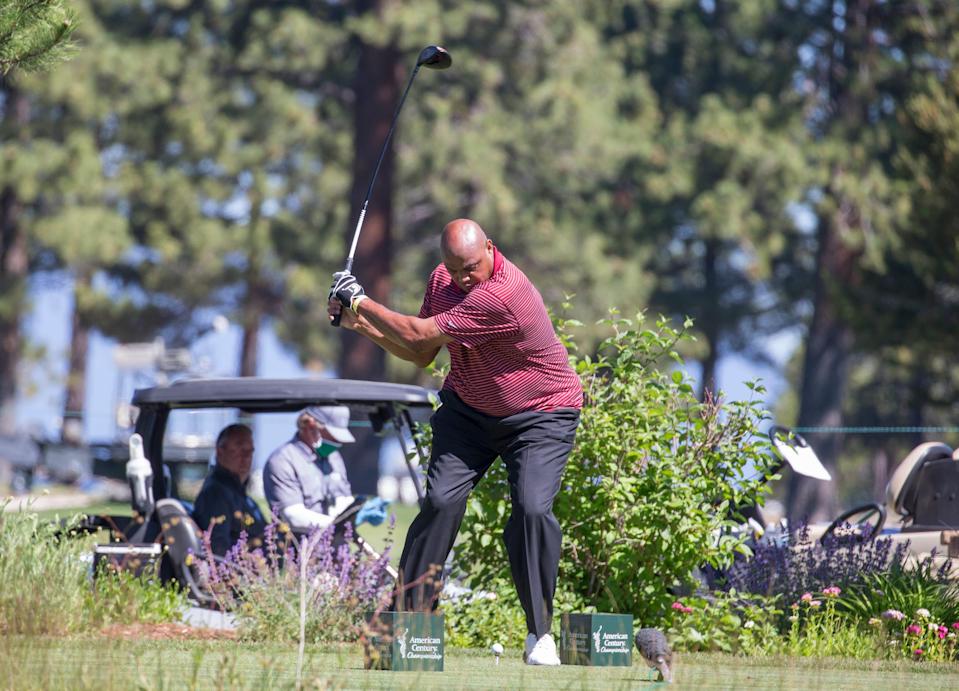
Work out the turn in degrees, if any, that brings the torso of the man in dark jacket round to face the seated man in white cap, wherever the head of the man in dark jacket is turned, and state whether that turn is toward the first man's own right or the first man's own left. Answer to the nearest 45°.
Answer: approximately 90° to the first man's own left

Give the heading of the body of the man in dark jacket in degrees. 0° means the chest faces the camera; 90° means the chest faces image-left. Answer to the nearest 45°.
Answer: approximately 315°

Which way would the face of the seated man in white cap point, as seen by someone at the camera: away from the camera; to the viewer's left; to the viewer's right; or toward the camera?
to the viewer's right

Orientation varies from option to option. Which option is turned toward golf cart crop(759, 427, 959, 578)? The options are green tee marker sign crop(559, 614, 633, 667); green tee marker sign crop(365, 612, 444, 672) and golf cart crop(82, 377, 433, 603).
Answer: golf cart crop(82, 377, 433, 603)

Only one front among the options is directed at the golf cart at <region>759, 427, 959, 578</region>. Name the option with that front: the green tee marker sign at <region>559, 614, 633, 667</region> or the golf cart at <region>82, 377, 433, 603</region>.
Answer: the golf cart at <region>82, 377, 433, 603</region>

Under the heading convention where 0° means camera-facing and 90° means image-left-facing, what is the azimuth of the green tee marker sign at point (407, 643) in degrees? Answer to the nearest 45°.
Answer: approximately 0°

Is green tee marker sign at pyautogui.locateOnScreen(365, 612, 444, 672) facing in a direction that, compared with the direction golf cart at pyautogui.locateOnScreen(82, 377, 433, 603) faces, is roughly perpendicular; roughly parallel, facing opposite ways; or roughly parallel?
roughly perpendicular

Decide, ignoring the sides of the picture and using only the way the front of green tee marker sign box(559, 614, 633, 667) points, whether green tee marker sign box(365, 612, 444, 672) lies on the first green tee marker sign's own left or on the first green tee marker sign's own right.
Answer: on the first green tee marker sign's own right

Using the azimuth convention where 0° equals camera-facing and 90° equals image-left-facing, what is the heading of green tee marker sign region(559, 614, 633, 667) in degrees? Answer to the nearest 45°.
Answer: approximately 0°

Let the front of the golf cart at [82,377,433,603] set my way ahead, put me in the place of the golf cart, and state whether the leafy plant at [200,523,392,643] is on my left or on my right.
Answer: on my right

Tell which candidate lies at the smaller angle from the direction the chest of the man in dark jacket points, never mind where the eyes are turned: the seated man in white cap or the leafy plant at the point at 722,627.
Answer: the leafy plant

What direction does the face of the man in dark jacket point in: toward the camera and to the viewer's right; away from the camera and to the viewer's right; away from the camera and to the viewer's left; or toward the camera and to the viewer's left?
toward the camera and to the viewer's right

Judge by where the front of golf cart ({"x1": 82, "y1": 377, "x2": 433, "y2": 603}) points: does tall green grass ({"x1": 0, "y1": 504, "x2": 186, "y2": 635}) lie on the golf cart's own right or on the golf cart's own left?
on the golf cart's own right

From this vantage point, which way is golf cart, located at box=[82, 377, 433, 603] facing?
to the viewer's right
